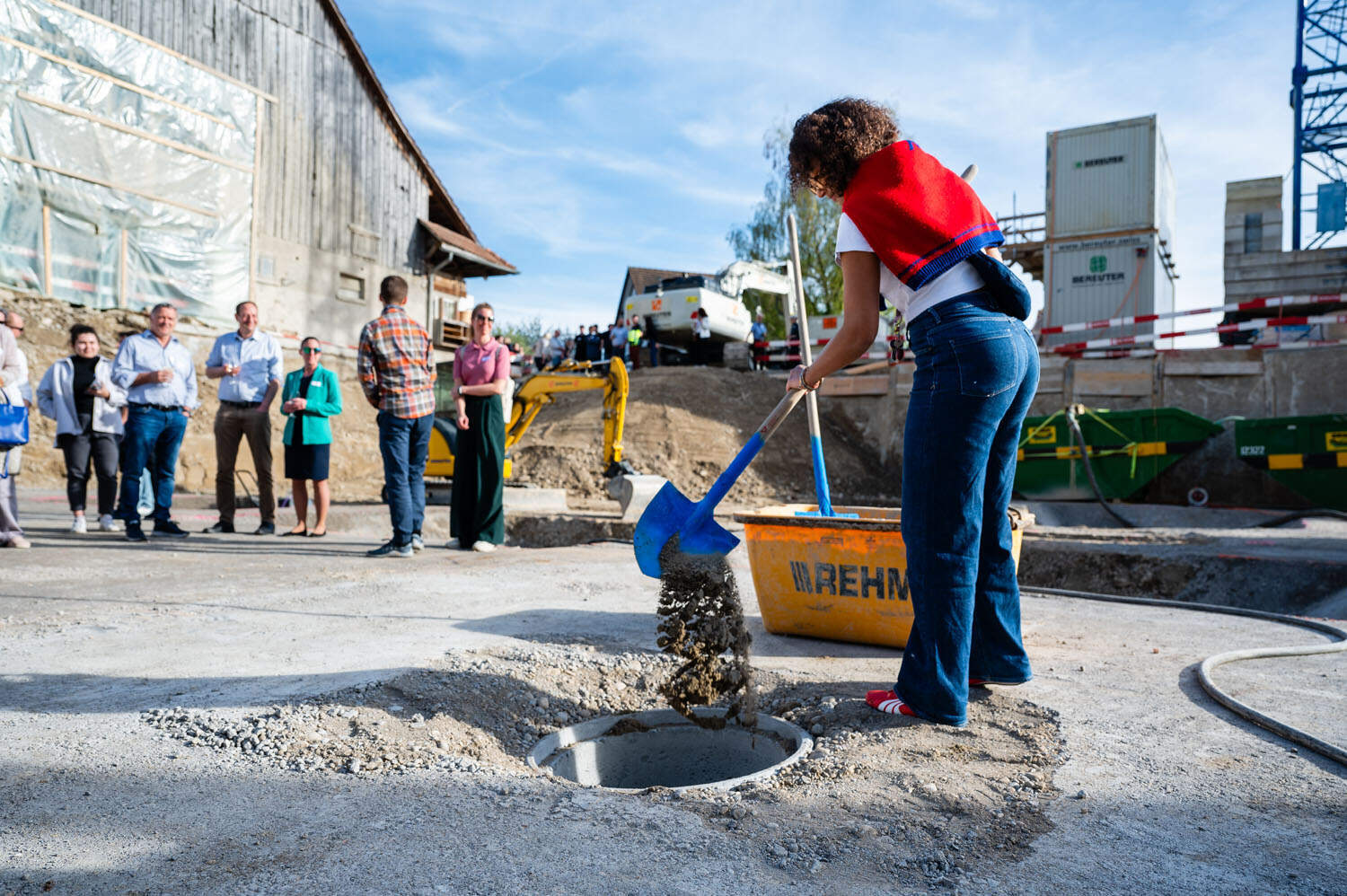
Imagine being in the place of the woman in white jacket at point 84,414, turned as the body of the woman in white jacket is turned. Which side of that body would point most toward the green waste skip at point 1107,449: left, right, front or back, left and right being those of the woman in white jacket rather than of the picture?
left

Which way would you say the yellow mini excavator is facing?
to the viewer's right

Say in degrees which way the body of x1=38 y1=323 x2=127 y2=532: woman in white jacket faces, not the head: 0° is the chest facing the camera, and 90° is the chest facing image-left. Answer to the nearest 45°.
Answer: approximately 0°

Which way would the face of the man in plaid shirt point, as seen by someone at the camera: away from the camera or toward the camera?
away from the camera

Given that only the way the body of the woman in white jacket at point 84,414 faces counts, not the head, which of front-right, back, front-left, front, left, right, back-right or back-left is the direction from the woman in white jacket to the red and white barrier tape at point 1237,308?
left

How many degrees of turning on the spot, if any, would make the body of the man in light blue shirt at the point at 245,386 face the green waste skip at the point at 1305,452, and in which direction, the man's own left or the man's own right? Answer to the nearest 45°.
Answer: approximately 90° to the man's own left

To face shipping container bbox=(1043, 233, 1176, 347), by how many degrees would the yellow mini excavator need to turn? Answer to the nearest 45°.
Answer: approximately 45° to its left

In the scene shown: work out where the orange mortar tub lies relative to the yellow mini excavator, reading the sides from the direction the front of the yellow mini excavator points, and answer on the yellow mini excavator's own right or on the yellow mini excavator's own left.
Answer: on the yellow mini excavator's own right

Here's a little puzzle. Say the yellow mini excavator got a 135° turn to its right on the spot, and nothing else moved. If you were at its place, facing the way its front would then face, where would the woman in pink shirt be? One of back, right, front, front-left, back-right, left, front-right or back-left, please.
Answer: front-left

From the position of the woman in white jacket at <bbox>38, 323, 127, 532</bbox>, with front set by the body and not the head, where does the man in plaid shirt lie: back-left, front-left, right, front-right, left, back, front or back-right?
front-left

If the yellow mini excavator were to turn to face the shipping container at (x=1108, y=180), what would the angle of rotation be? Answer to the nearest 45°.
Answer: approximately 45° to its left

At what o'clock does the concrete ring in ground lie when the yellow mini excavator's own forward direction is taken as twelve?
The concrete ring in ground is roughly at 3 o'clock from the yellow mini excavator.
